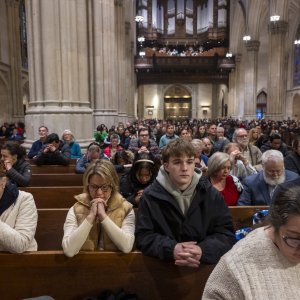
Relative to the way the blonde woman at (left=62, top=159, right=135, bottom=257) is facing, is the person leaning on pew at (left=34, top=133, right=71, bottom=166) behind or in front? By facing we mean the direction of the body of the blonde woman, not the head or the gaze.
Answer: behind

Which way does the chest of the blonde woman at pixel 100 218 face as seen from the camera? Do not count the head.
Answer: toward the camera

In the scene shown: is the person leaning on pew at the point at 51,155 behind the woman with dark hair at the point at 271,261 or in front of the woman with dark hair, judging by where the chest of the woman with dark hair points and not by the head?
behind

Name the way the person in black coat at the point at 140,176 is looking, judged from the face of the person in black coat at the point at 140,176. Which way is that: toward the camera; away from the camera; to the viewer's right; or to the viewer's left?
toward the camera

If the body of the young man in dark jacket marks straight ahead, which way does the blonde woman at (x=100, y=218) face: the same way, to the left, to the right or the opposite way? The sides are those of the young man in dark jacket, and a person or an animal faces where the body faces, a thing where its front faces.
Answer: the same way

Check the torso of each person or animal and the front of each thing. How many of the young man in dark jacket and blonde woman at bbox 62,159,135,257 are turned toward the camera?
2

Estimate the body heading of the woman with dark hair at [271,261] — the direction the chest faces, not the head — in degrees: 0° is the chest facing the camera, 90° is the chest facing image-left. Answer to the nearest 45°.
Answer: approximately 315°

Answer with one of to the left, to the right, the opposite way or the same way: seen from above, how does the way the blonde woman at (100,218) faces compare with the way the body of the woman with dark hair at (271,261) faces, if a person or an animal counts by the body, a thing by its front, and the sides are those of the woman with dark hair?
the same way

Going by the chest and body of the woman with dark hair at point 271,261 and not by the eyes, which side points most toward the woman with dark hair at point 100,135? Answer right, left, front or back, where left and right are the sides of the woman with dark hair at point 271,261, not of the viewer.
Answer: back

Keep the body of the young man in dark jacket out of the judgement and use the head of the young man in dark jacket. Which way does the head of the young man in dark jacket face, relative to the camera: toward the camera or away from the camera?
toward the camera

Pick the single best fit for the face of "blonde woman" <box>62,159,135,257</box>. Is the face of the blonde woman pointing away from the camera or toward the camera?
toward the camera

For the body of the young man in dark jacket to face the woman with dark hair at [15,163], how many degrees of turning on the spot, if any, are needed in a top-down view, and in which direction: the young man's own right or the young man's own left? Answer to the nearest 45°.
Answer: approximately 135° to the young man's own right

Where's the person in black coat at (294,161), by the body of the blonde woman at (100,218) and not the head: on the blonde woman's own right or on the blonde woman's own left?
on the blonde woman's own left

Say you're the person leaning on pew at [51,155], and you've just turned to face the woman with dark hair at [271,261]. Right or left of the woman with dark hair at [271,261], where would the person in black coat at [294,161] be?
left

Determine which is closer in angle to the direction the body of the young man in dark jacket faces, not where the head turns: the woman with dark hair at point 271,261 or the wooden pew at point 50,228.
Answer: the woman with dark hair

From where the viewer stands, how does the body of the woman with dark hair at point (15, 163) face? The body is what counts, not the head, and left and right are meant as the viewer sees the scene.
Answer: facing the viewer and to the left of the viewer

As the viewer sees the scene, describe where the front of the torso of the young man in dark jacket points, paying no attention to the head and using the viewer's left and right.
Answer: facing the viewer

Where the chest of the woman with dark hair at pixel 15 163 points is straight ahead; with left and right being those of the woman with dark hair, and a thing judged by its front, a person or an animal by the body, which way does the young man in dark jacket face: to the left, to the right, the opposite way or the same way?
the same way
